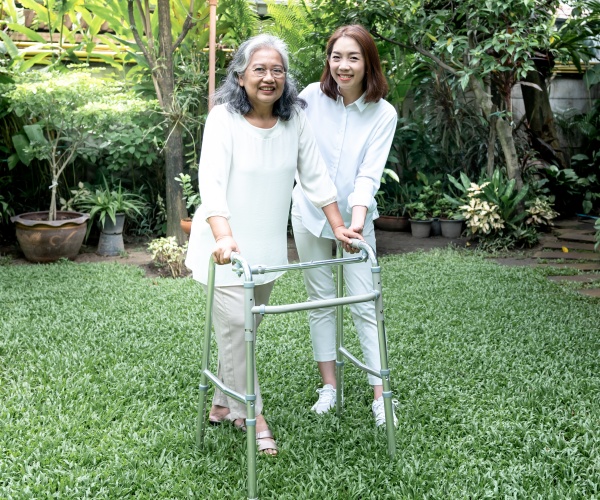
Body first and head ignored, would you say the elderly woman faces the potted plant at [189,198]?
no

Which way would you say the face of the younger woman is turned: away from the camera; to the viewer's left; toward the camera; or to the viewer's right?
toward the camera

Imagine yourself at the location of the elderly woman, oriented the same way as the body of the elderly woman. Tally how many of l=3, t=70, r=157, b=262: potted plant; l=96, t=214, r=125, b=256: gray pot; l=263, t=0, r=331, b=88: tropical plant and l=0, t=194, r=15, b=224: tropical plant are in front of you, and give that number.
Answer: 0

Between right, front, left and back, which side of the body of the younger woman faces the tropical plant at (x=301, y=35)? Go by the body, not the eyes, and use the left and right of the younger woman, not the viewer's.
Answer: back

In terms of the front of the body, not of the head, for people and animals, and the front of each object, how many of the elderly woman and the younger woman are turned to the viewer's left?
0

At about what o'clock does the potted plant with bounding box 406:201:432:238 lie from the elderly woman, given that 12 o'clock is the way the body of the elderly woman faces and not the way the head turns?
The potted plant is roughly at 8 o'clock from the elderly woman.

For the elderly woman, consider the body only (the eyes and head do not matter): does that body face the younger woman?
no

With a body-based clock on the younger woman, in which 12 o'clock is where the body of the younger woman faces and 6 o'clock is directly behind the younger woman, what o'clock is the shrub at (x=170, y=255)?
The shrub is roughly at 5 o'clock from the younger woman.

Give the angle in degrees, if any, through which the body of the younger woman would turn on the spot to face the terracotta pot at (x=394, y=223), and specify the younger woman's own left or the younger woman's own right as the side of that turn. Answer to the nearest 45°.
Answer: approximately 180°

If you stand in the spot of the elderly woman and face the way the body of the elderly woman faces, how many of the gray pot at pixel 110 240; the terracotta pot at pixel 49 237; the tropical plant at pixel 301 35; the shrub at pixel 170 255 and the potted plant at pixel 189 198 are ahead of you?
0

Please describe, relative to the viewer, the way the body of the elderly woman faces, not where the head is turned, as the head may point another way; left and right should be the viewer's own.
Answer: facing the viewer and to the right of the viewer

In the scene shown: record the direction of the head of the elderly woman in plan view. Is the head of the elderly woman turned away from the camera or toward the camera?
toward the camera

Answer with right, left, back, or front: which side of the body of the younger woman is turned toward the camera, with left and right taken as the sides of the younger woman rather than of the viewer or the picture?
front

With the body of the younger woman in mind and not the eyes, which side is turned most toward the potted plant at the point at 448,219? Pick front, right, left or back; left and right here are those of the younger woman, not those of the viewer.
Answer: back

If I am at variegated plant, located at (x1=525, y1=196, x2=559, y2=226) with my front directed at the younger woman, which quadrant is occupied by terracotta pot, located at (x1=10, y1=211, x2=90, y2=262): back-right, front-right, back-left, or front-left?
front-right

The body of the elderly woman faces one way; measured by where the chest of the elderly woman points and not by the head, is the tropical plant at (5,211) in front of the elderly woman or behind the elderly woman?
behind

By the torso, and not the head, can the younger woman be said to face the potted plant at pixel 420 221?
no
